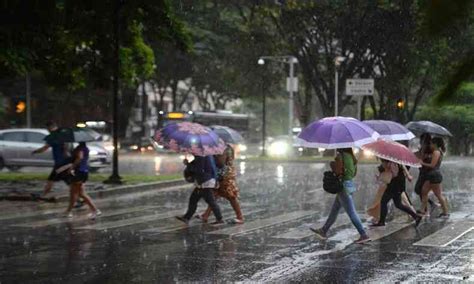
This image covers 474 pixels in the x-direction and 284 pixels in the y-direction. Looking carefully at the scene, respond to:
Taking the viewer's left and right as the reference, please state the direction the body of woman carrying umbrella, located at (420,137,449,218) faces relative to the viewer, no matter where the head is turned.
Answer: facing to the left of the viewer

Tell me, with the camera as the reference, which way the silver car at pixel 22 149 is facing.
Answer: facing to the right of the viewer

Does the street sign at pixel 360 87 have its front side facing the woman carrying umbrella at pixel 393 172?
yes

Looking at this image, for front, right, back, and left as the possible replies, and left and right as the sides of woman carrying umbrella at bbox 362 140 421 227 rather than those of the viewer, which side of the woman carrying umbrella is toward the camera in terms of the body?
left
